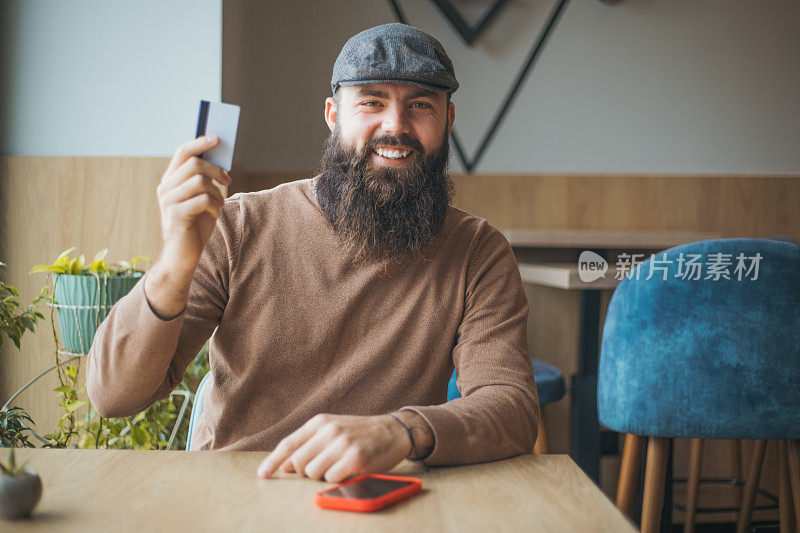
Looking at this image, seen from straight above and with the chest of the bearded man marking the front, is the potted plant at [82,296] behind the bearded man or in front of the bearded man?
behind

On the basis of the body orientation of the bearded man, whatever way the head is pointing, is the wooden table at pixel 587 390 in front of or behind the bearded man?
behind

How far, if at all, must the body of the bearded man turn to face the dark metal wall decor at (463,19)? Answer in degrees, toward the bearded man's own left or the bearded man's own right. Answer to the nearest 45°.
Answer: approximately 180°

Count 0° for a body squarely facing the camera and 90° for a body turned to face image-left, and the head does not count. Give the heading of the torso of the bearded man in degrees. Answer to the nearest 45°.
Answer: approximately 0°

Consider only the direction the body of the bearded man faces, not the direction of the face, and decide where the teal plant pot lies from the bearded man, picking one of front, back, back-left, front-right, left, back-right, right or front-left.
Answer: back-right

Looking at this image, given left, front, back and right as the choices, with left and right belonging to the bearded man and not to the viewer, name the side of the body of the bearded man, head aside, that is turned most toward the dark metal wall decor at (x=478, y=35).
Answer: back

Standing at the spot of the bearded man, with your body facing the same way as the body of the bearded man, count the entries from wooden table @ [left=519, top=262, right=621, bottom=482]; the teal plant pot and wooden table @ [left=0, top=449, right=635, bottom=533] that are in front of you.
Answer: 1

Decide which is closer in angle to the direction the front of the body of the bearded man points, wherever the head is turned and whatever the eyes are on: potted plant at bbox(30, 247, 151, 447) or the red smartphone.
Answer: the red smartphone

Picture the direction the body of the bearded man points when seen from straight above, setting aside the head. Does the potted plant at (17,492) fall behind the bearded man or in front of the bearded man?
in front
